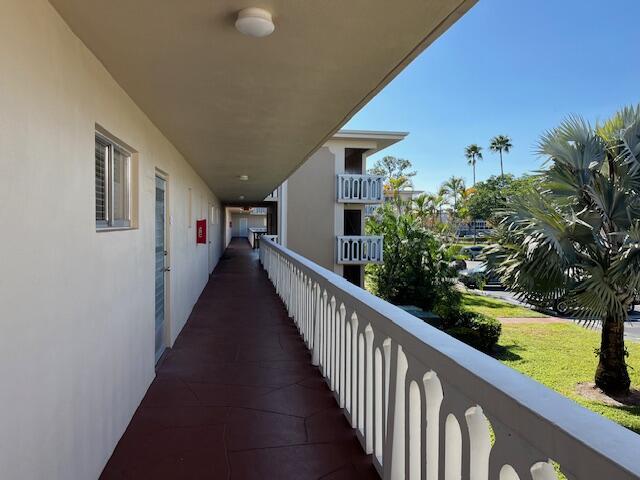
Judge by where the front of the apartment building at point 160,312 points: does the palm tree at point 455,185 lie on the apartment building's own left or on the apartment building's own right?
on the apartment building's own left

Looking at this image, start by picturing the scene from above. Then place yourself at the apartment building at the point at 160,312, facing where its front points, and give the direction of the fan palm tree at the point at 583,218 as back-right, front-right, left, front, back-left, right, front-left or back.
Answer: front-left

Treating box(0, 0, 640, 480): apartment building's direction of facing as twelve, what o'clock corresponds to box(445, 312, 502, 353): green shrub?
The green shrub is roughly at 10 o'clock from the apartment building.

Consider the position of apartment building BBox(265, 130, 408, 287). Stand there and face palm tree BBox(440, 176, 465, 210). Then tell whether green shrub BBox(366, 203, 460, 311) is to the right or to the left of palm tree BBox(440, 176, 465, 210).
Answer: right

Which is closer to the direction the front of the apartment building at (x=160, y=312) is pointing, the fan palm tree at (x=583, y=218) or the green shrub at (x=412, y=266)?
the fan palm tree

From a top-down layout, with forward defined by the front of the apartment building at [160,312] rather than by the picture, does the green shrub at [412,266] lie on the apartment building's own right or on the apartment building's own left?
on the apartment building's own left

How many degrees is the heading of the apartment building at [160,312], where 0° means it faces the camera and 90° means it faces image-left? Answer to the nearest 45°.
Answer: approximately 270°

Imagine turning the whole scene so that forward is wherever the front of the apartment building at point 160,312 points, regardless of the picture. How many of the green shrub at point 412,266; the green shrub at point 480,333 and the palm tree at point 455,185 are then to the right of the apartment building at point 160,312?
0
